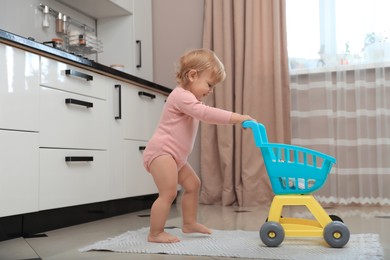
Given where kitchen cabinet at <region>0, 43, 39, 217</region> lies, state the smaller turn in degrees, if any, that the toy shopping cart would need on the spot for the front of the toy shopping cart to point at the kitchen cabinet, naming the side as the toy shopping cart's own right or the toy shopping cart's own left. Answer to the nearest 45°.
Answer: approximately 180°

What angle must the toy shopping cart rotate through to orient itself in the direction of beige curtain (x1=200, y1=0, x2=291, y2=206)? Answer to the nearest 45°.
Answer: approximately 90° to its left

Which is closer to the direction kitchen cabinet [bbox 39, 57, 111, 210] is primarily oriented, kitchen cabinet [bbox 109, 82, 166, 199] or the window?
the window

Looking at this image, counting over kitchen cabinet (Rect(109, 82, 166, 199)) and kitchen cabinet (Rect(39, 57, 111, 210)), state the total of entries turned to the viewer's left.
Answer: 0

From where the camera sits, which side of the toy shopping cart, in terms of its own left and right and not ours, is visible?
right

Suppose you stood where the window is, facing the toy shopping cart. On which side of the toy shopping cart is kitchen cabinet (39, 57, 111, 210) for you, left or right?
right

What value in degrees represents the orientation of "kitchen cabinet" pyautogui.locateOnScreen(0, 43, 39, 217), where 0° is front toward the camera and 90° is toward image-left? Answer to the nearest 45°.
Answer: approximately 315°

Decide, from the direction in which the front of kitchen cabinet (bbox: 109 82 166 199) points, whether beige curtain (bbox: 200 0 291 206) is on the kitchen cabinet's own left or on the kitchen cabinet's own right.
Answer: on the kitchen cabinet's own left

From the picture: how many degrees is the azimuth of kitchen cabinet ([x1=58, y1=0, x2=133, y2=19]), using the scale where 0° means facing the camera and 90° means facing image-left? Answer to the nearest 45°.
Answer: approximately 315°
